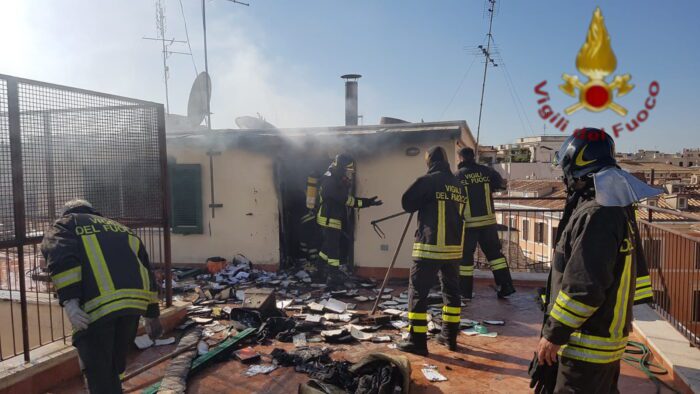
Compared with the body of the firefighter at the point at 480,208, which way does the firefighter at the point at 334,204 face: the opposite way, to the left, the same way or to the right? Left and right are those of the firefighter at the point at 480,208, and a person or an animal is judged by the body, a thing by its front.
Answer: to the right

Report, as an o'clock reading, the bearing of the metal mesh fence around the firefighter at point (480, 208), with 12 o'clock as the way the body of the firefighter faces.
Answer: The metal mesh fence is roughly at 8 o'clock from the firefighter.

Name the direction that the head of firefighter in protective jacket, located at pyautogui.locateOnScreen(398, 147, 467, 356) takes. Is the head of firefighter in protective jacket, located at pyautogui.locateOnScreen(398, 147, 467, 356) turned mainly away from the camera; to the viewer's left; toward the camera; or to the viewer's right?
away from the camera

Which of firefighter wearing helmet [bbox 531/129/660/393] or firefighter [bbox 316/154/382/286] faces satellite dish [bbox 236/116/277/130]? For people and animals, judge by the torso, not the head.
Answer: the firefighter wearing helmet

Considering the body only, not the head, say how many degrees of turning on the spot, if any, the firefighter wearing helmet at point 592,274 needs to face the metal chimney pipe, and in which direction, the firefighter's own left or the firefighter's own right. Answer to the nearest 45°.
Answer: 0° — they already face it

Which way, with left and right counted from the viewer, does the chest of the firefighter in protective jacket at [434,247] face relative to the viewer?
facing away from the viewer and to the left of the viewer

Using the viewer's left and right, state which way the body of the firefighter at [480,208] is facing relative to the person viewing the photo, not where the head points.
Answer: facing away from the viewer

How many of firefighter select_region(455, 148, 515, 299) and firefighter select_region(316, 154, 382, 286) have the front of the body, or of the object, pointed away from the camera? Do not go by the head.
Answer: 1

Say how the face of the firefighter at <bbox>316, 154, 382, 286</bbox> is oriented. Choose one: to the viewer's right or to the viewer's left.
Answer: to the viewer's right

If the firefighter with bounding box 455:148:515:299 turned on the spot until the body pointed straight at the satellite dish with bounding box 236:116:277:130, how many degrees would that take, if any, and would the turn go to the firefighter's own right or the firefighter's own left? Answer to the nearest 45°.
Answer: approximately 45° to the firefighter's own left

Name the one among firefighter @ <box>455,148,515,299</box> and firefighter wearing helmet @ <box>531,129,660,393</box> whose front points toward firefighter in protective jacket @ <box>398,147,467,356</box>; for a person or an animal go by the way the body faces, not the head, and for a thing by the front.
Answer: the firefighter wearing helmet

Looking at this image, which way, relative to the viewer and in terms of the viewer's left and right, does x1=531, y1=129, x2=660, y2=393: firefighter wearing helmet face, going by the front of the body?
facing away from the viewer and to the left of the viewer

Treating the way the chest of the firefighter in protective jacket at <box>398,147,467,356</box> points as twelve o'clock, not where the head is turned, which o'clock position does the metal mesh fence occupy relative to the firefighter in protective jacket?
The metal mesh fence is roughly at 10 o'clock from the firefighter in protective jacket.

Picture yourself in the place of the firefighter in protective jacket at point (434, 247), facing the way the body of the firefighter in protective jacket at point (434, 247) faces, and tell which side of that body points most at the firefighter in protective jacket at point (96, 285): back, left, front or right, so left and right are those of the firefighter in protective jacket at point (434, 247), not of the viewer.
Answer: left

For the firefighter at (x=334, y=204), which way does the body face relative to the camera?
to the viewer's right

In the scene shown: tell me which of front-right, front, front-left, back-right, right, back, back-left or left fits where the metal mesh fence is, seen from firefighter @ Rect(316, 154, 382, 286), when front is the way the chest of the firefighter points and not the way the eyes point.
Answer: back-right
